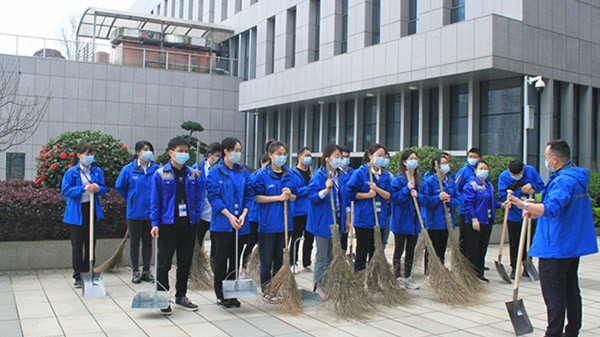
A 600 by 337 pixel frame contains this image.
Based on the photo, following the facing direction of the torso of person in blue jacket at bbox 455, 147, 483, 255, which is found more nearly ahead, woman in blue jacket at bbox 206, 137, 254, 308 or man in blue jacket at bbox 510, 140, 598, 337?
the man in blue jacket

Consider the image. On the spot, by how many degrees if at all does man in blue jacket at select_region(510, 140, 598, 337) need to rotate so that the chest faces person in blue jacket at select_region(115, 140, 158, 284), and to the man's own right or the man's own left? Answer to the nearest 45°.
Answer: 0° — they already face them

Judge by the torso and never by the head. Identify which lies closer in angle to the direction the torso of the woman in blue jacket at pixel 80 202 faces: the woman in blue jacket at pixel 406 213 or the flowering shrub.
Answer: the woman in blue jacket

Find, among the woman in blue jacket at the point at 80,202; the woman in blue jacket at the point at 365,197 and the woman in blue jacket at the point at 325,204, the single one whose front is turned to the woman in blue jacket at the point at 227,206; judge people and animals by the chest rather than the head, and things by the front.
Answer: the woman in blue jacket at the point at 80,202

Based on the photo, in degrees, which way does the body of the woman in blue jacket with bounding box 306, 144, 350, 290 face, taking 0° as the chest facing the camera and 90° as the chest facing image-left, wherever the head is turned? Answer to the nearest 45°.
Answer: approximately 315°

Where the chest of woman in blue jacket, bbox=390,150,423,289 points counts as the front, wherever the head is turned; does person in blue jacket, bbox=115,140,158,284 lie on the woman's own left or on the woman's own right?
on the woman's own right

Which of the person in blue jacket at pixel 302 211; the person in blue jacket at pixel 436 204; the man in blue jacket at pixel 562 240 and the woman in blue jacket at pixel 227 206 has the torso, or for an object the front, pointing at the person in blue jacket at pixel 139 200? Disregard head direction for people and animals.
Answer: the man in blue jacket

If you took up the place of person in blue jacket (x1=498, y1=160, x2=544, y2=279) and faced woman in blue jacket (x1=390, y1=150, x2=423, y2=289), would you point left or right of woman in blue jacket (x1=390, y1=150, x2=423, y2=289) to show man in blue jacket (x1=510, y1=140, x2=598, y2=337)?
left

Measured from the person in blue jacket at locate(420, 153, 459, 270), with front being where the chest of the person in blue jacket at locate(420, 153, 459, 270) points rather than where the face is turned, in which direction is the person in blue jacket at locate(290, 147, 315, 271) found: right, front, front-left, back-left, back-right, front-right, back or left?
back-right

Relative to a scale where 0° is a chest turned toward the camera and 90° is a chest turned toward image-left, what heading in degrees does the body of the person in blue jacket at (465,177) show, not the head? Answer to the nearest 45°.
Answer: approximately 315°

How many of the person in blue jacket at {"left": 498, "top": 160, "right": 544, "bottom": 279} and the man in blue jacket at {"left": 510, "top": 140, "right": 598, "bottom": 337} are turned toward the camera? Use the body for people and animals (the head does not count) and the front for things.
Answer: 1
